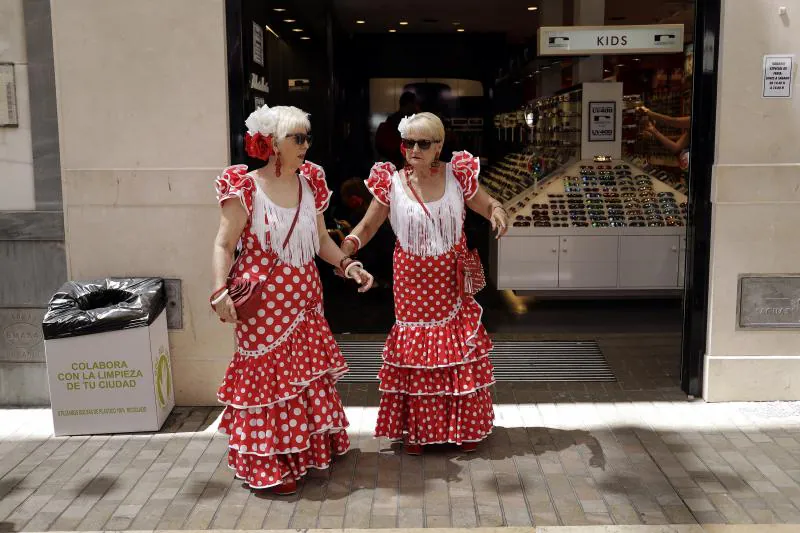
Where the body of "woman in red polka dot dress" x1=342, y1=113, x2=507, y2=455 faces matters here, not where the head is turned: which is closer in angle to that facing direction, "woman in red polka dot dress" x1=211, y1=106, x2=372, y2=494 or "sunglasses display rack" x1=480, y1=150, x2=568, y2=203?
the woman in red polka dot dress

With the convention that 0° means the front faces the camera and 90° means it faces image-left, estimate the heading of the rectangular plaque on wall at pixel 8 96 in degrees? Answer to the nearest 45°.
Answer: approximately 0°

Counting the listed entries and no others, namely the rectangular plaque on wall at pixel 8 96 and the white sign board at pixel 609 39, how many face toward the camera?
2

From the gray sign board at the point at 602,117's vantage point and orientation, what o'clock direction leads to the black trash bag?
The black trash bag is roughly at 1 o'clock from the gray sign board.

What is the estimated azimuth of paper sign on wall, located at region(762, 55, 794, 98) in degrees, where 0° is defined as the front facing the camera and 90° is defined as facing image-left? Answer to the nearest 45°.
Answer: approximately 0°

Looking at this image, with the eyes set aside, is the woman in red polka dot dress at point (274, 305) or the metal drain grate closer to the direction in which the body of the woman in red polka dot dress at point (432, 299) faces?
the woman in red polka dot dress

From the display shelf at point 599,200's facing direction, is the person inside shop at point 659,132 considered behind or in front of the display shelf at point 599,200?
behind

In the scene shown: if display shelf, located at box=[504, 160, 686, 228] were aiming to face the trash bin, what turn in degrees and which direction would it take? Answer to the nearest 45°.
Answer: approximately 45° to its right
